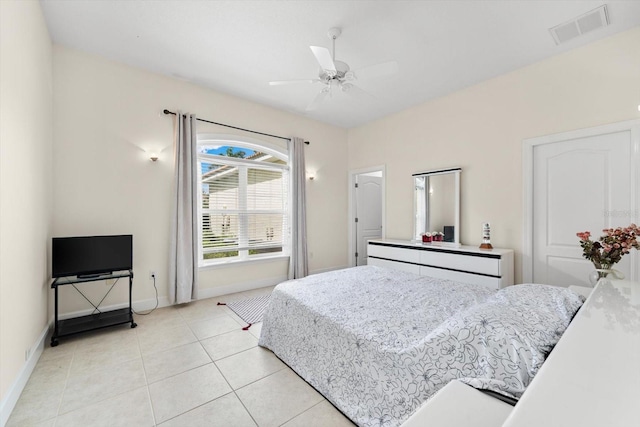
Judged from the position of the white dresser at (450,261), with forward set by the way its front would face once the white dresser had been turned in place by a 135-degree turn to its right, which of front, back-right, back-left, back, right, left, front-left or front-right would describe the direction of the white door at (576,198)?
right

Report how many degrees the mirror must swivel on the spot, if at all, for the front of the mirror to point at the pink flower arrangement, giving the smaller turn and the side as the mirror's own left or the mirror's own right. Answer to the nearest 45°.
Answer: approximately 90° to the mirror's own left

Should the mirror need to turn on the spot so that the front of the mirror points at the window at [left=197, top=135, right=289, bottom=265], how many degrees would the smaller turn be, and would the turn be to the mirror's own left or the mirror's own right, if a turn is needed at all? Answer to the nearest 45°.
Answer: approximately 45° to the mirror's own right

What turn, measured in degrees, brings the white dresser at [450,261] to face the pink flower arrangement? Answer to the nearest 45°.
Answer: approximately 90° to its left

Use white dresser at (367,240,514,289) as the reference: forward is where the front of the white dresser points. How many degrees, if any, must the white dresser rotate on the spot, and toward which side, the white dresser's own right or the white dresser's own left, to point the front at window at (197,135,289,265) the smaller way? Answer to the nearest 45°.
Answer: approximately 45° to the white dresser's own right

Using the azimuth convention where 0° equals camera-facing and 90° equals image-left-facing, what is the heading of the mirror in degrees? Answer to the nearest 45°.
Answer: approximately 45°

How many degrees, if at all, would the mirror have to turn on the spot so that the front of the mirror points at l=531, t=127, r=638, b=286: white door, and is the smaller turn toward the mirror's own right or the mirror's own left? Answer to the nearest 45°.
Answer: approximately 90° to the mirror's own left
